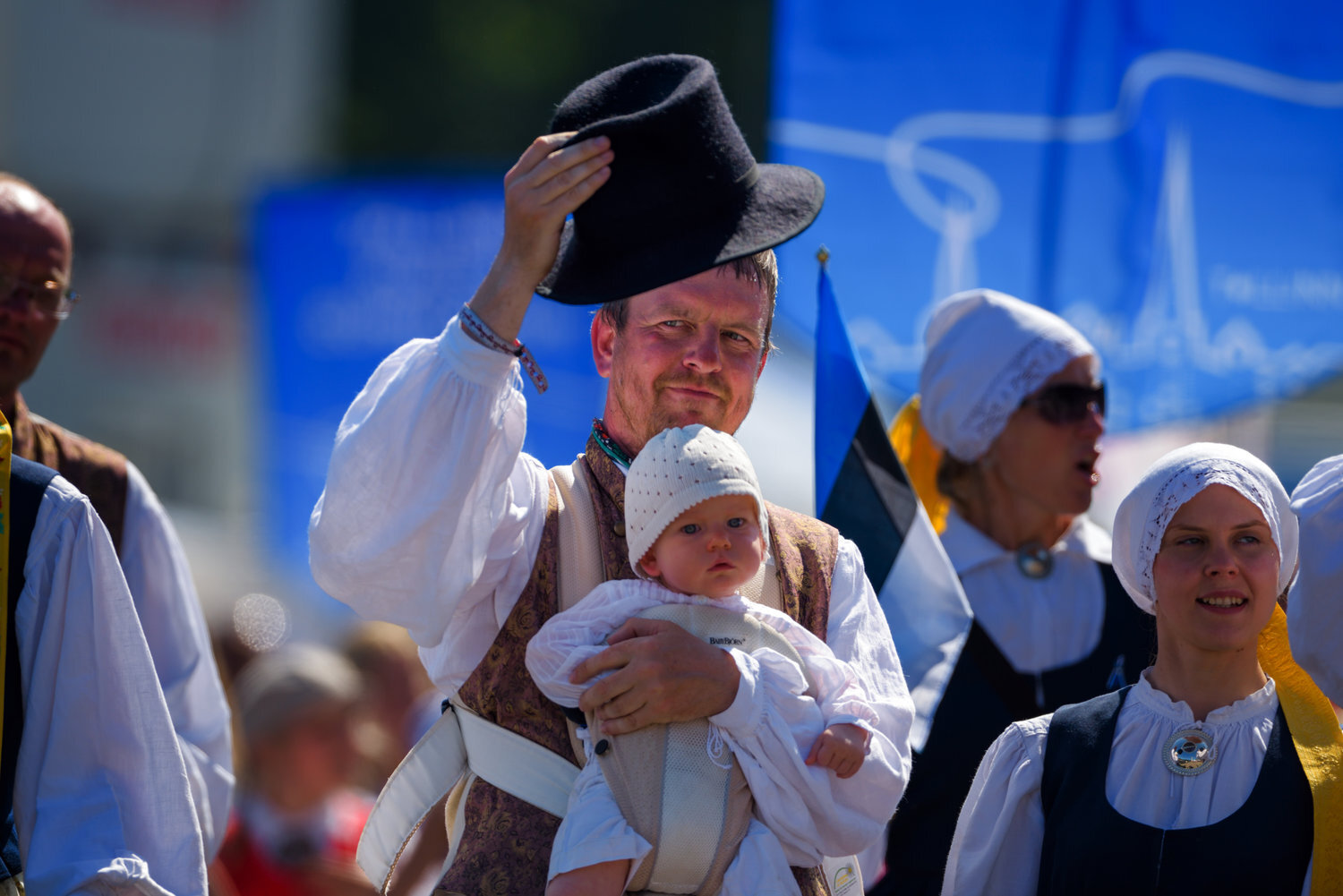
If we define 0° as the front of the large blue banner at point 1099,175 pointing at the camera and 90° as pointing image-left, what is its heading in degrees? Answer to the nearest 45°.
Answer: approximately 0°

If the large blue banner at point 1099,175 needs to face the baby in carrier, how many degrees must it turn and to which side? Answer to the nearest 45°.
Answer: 0° — it already faces them

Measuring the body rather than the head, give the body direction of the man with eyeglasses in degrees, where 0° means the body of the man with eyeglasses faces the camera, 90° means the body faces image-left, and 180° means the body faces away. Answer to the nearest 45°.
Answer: approximately 0°

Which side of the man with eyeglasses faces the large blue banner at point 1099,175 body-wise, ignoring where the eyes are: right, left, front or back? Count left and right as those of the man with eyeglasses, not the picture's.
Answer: left

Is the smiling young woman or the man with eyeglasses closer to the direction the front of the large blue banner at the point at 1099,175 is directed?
the smiling young woman

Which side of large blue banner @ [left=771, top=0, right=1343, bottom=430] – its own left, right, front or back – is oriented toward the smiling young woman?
front

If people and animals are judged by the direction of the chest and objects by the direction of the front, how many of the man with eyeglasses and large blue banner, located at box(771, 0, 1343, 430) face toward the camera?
2

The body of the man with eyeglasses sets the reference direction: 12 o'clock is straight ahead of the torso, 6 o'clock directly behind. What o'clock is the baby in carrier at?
The baby in carrier is roughly at 11 o'clock from the man with eyeglasses.

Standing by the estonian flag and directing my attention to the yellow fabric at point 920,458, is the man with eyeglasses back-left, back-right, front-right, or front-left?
back-left

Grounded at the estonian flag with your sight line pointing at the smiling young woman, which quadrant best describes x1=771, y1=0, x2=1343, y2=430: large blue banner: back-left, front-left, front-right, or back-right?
back-left

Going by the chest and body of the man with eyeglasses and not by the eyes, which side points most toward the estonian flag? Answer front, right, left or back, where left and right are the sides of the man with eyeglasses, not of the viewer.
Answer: left
